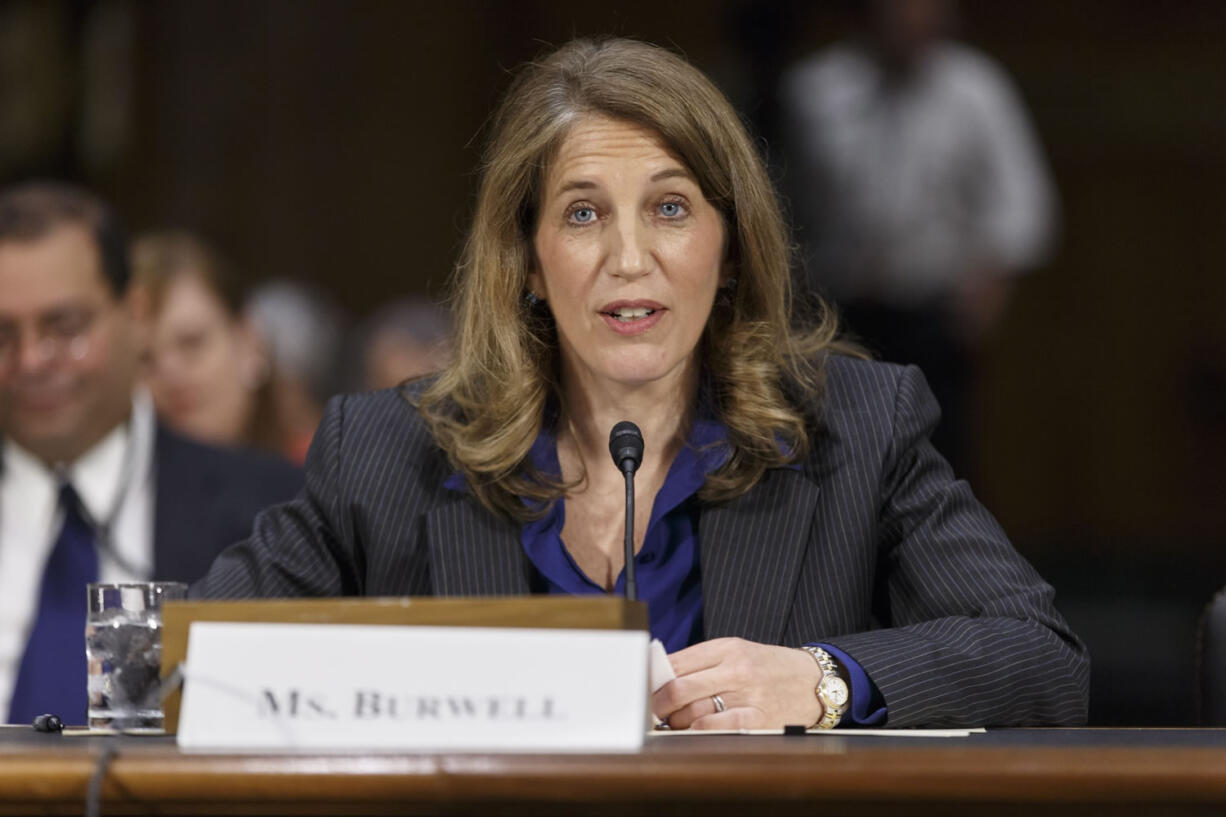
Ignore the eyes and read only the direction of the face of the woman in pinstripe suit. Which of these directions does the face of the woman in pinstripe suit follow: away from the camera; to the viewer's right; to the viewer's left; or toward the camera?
toward the camera

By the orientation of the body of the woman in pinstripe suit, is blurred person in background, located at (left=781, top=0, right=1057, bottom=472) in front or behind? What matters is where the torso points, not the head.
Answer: behind

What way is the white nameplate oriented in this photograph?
toward the camera

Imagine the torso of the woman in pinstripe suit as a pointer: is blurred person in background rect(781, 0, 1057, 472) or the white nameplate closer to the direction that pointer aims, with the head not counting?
the white nameplate

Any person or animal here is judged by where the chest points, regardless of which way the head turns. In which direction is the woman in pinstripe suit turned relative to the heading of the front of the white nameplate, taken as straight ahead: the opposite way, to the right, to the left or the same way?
the same way

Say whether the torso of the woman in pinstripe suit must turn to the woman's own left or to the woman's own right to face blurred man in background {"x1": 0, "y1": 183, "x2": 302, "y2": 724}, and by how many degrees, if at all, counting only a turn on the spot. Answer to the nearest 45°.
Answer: approximately 135° to the woman's own right

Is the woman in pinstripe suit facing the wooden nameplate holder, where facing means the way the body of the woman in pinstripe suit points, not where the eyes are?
yes

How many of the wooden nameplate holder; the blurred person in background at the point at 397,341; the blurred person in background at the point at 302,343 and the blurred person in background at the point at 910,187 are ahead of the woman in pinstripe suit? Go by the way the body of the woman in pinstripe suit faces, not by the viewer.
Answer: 1
